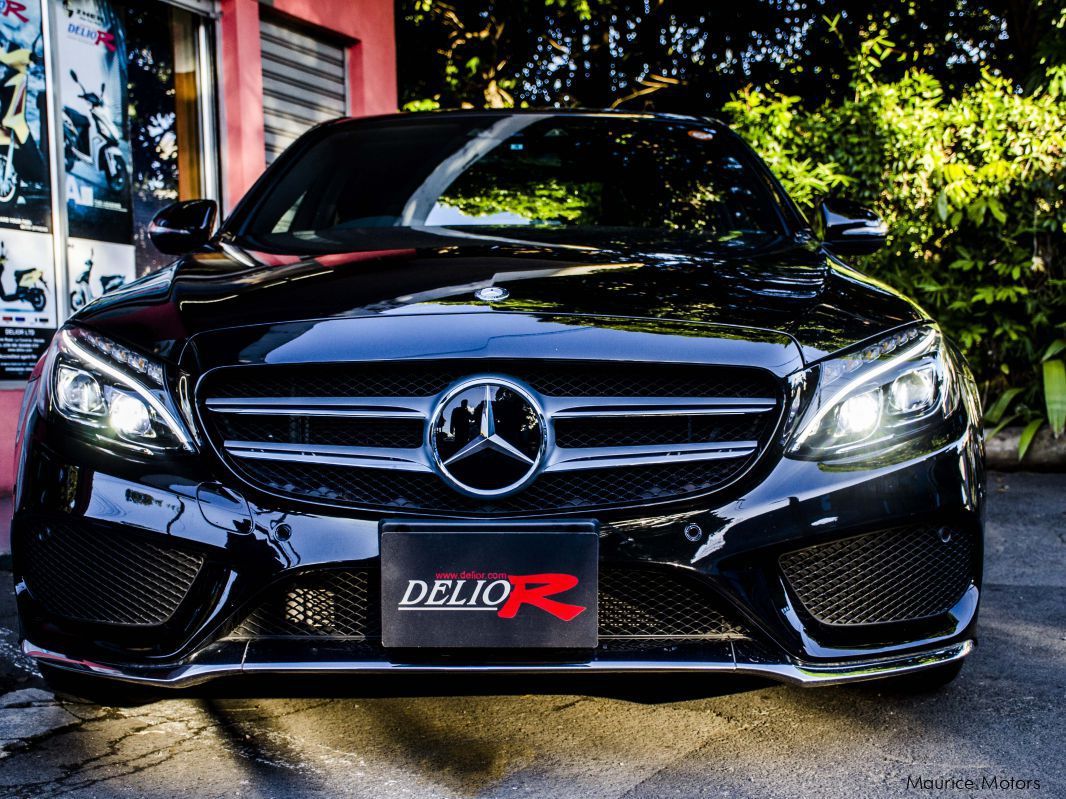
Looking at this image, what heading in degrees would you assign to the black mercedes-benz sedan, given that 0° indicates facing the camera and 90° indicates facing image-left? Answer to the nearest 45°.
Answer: approximately 0°

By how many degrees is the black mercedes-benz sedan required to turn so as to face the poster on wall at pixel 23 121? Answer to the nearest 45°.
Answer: approximately 135° to its right

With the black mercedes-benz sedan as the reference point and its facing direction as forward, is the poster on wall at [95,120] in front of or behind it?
behind
